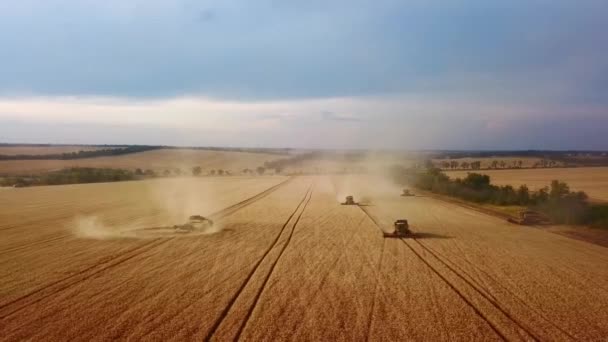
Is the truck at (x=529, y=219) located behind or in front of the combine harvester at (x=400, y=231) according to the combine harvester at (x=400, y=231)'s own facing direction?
behind

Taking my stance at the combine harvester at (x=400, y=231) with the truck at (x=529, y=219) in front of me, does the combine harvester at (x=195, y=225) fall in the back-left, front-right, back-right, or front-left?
back-left

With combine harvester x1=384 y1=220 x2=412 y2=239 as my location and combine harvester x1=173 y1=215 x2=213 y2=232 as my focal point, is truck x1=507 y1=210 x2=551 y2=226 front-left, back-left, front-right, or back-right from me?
back-right

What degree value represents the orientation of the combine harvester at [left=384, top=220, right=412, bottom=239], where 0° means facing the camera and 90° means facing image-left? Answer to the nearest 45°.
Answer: approximately 45°
